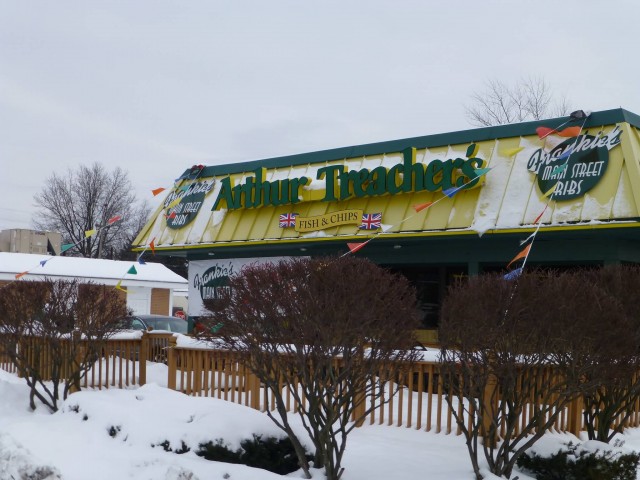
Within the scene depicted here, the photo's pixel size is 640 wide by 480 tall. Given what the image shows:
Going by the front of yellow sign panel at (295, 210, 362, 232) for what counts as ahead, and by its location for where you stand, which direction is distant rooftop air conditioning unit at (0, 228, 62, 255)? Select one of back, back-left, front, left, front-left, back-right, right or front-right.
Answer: right

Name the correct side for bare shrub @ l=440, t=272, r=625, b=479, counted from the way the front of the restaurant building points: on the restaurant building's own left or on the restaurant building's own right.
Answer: on the restaurant building's own left

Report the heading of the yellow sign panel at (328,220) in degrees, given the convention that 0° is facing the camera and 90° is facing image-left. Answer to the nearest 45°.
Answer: approximately 45°

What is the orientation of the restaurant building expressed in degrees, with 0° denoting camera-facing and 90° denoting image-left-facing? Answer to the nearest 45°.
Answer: approximately 45°

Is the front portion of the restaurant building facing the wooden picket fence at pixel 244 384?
yes

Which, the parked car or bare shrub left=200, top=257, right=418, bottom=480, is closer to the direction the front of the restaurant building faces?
the bare shrub

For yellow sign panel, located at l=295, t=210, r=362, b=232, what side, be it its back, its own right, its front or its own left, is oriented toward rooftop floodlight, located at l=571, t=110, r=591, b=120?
left

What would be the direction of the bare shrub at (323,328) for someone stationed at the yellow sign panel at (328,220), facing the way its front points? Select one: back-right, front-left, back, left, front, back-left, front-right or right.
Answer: front-left

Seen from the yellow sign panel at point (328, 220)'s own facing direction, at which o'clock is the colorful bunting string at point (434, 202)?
The colorful bunting string is roughly at 9 o'clock from the yellow sign panel.

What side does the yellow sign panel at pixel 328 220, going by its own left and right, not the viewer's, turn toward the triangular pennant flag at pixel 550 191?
left

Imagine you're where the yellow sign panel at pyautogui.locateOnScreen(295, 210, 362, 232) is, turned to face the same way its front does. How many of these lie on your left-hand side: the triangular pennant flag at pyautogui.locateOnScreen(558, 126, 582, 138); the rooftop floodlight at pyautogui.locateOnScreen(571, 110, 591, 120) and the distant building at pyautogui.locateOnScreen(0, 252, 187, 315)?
2

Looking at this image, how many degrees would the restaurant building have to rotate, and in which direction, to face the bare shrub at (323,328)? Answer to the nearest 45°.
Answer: approximately 45° to its left

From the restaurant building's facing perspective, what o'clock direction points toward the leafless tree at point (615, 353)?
The leafless tree is roughly at 10 o'clock from the restaurant building.

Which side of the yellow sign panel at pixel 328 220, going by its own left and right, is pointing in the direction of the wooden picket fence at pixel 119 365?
front

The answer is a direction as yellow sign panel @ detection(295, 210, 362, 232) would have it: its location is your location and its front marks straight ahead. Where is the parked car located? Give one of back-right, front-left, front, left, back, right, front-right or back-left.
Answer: right

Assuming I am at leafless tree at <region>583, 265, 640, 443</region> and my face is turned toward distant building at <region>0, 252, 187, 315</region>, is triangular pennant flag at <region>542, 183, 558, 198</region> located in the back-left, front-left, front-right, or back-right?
front-right

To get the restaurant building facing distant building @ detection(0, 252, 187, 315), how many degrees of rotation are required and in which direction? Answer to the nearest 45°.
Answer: approximately 90° to its right

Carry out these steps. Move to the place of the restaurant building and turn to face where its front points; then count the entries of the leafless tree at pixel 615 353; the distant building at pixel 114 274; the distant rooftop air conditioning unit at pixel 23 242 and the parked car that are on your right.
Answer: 3

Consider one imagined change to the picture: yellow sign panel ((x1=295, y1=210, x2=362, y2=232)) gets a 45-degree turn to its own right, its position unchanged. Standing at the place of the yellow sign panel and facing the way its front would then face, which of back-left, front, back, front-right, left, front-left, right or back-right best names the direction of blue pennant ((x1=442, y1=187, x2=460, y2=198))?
back-left

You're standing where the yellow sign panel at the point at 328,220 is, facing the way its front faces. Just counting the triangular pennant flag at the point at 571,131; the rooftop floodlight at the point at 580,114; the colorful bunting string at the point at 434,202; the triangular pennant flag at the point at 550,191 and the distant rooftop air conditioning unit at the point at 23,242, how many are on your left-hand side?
4
